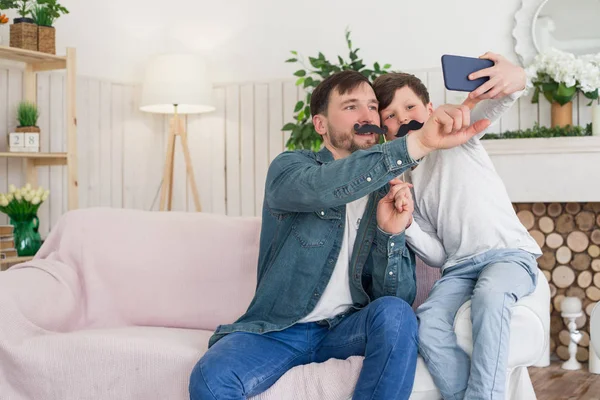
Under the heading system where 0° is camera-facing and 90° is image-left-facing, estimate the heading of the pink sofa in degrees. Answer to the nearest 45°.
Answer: approximately 0°

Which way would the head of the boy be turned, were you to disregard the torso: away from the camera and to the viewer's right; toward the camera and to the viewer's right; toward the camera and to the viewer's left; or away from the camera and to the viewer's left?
toward the camera and to the viewer's right

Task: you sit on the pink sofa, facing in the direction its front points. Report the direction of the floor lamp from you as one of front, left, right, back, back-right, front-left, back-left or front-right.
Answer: back

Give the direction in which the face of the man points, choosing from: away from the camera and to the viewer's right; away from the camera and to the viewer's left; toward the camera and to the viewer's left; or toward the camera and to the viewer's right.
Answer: toward the camera and to the viewer's right

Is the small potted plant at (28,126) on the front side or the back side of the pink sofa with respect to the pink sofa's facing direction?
on the back side

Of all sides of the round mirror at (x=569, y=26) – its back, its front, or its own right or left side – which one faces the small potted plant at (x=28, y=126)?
right

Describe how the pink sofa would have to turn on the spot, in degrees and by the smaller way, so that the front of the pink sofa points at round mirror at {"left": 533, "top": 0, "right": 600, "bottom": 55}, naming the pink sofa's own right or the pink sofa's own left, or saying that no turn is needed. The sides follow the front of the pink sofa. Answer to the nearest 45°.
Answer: approximately 135° to the pink sofa's own left

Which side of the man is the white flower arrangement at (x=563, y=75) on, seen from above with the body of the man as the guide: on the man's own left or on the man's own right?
on the man's own left

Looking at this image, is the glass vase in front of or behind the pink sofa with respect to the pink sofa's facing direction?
behind

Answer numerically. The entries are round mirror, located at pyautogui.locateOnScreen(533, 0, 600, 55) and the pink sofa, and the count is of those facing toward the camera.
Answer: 2
